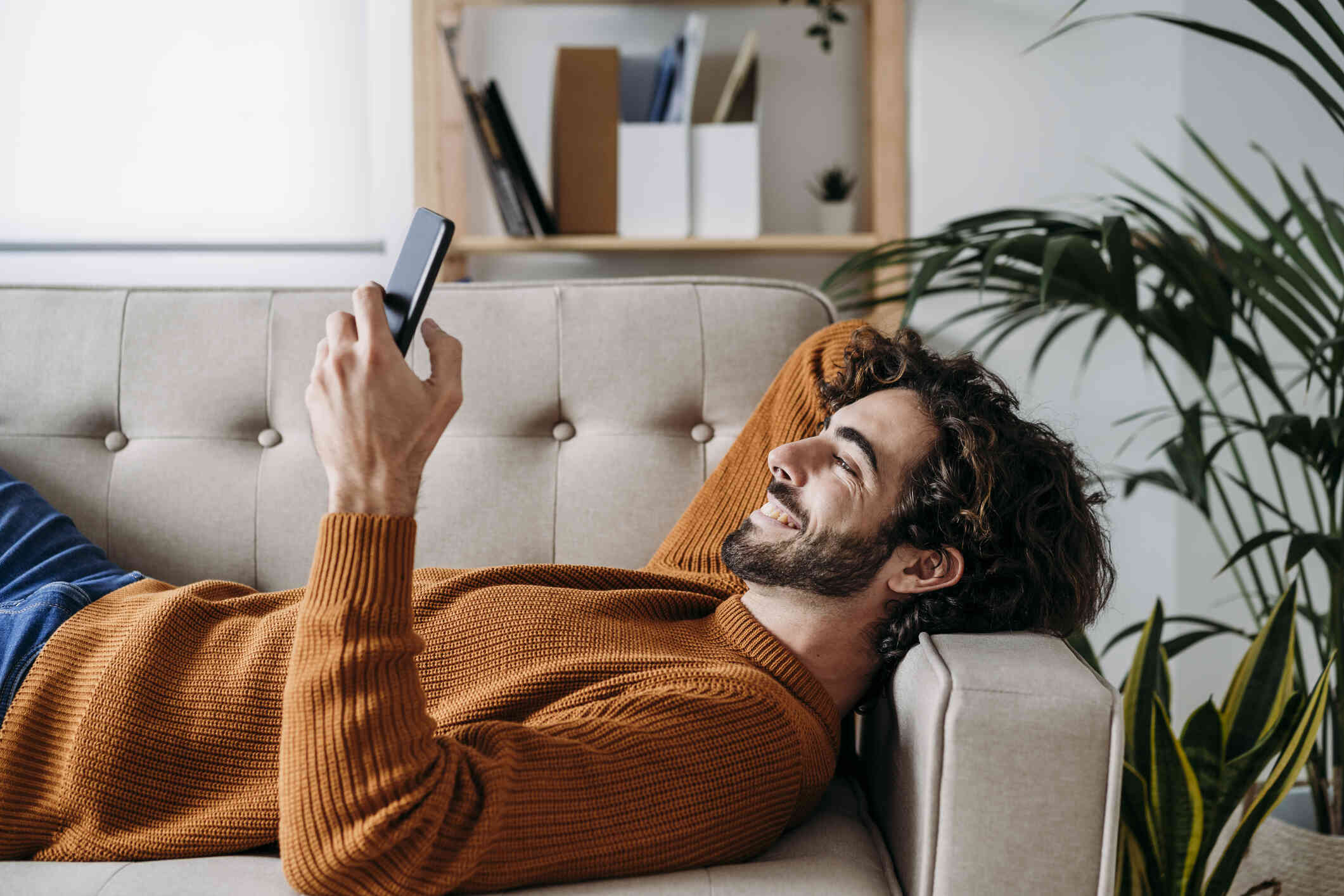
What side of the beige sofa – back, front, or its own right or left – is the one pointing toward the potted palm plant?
left

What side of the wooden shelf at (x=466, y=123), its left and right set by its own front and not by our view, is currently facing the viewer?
front

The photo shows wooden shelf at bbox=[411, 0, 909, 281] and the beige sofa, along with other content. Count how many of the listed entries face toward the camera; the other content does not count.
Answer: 2

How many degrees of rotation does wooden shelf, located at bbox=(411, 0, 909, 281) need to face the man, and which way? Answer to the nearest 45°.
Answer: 0° — it already faces them

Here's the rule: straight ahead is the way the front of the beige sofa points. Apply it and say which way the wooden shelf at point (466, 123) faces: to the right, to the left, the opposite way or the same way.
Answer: the same way

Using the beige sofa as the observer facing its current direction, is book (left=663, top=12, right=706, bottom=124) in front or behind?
behind

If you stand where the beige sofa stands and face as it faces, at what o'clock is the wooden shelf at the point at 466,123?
The wooden shelf is roughly at 6 o'clock from the beige sofa.
